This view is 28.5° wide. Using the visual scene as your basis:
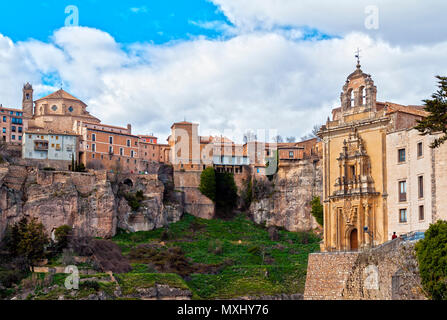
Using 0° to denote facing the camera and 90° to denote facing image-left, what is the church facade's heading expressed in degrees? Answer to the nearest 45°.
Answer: approximately 45°

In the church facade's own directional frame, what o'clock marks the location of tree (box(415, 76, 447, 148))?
The tree is roughly at 10 o'clock from the church facade.

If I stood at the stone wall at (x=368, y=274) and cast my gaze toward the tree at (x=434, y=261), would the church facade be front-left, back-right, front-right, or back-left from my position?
back-left

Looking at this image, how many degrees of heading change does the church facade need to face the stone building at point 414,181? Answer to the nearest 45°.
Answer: approximately 90° to its left

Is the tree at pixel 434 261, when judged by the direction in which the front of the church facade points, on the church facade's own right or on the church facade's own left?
on the church facade's own left

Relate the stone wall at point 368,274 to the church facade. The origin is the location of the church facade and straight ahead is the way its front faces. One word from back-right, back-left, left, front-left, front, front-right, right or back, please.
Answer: front-left

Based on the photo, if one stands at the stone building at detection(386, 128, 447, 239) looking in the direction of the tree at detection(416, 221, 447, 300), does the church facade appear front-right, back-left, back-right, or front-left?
back-right
